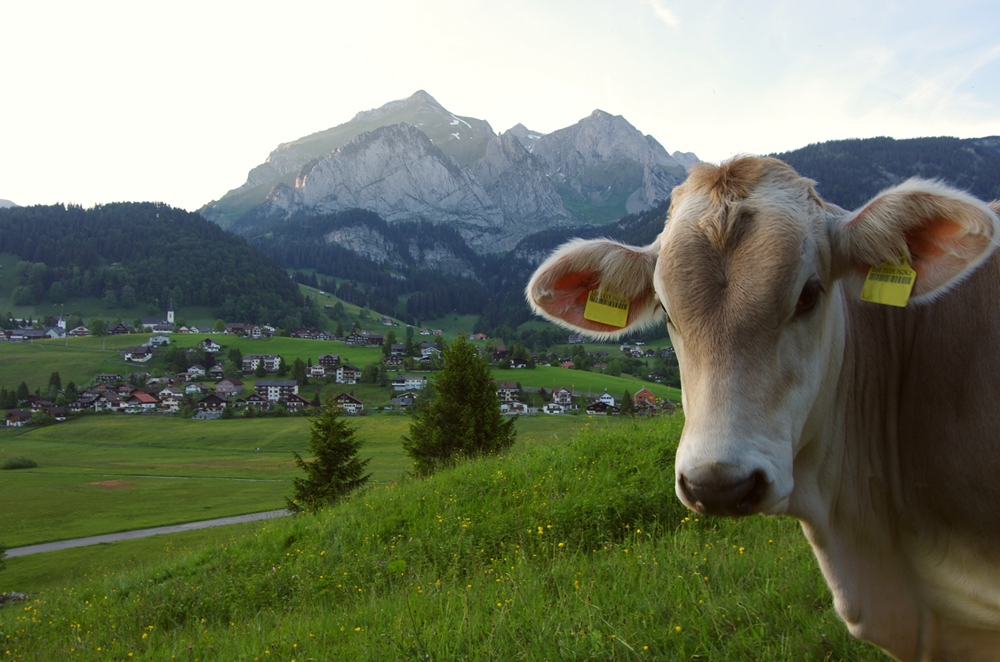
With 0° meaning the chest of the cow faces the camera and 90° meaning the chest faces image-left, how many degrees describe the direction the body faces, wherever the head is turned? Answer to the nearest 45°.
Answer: approximately 45°

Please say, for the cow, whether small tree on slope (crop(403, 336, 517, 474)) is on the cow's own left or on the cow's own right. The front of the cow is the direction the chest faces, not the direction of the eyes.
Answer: on the cow's own right

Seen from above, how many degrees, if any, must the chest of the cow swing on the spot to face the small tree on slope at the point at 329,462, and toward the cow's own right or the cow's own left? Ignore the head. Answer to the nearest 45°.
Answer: approximately 90° to the cow's own right
